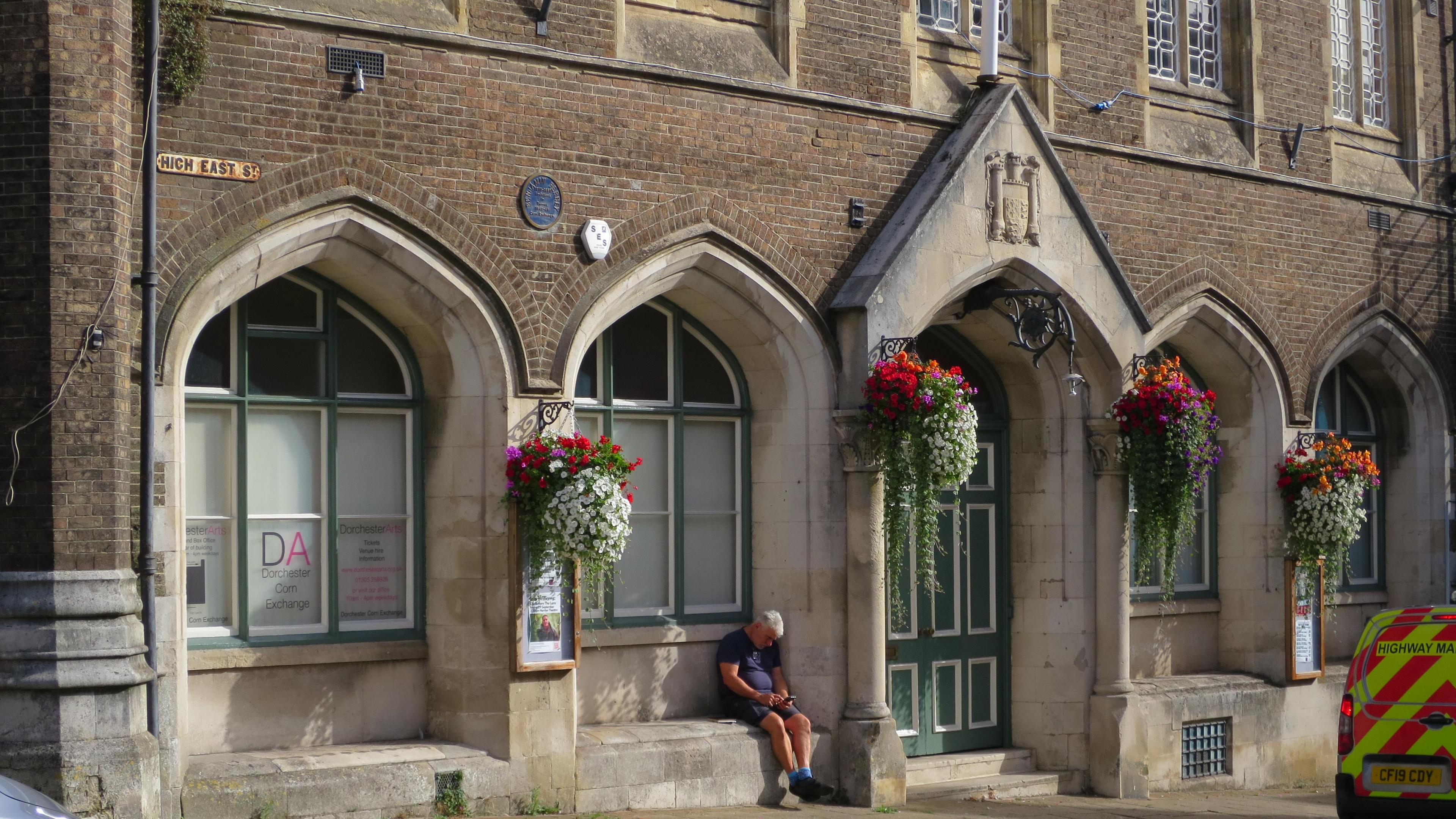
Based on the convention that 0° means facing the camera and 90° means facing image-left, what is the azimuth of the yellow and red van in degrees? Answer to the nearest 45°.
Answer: approximately 180°

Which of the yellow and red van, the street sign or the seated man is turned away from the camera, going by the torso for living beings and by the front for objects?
the yellow and red van

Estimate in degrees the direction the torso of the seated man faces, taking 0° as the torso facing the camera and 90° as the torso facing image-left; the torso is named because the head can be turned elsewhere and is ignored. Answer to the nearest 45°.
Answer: approximately 315°

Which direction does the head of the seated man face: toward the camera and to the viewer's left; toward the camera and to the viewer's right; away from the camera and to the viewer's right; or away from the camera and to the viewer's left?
toward the camera and to the viewer's right

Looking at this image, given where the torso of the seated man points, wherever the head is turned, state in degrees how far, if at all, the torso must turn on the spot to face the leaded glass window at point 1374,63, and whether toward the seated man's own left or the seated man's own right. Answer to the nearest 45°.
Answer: approximately 90° to the seated man's own left
